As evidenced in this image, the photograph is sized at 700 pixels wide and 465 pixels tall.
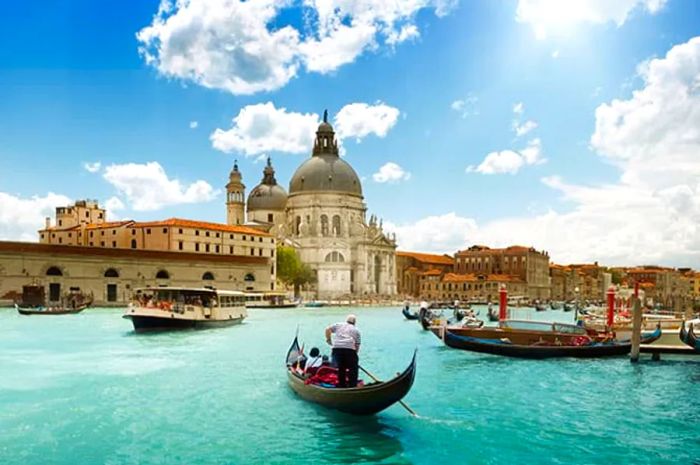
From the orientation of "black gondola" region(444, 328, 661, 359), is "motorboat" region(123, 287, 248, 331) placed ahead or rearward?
ahead

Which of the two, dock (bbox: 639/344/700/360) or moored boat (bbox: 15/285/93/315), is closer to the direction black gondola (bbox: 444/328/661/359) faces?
the moored boat

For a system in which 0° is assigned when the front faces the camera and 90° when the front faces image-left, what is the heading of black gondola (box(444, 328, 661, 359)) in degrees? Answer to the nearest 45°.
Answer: approximately 90°

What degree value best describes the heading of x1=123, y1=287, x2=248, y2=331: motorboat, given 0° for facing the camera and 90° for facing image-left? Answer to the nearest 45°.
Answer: approximately 45°

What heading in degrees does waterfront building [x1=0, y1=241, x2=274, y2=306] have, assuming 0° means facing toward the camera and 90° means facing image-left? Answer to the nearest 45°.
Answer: approximately 315°

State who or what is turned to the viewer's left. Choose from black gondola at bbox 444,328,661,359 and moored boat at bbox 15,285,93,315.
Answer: the black gondola

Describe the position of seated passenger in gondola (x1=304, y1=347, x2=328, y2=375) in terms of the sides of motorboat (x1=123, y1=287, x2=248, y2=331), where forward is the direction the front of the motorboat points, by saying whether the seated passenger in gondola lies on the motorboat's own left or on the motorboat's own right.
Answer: on the motorboat's own left

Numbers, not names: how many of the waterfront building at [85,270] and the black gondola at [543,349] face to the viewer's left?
1

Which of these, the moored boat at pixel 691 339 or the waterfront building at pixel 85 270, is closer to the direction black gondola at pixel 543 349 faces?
the waterfront building
